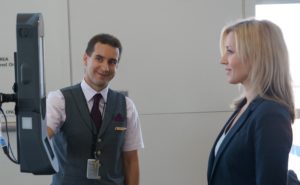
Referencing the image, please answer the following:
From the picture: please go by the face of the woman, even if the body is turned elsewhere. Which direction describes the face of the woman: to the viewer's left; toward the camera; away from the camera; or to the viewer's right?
to the viewer's left

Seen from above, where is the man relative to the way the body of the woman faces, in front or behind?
in front

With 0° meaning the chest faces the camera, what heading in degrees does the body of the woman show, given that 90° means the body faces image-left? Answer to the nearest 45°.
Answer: approximately 90°

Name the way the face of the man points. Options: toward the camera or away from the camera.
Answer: toward the camera
